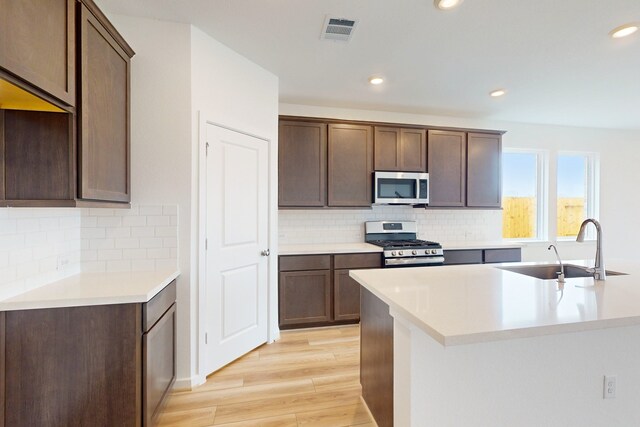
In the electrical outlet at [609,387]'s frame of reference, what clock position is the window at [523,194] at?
The window is roughly at 7 o'clock from the electrical outlet.

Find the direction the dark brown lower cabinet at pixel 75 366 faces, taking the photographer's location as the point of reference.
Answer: facing to the right of the viewer

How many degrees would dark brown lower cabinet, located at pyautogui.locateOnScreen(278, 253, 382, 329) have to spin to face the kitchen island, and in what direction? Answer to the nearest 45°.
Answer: approximately 45° to its left

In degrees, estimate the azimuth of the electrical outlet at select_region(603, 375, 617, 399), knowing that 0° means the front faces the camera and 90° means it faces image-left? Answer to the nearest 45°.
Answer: approximately 315°

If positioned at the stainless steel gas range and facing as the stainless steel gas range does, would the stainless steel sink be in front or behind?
in front

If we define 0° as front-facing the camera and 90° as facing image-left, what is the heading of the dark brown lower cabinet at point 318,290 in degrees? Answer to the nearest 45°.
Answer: approximately 0°

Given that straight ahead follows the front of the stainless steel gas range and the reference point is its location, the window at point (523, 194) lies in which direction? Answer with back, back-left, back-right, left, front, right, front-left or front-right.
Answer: left

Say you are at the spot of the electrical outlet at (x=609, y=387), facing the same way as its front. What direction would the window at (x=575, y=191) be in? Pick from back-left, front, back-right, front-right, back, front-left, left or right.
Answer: back-left

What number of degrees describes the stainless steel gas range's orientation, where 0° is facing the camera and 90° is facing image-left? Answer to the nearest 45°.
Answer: approximately 315°
